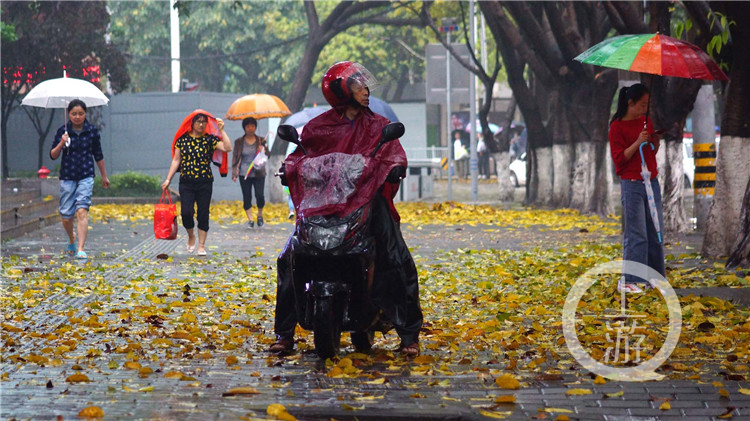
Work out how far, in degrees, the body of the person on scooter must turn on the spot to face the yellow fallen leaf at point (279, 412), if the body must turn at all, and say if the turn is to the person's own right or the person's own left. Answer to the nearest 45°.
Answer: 0° — they already face it

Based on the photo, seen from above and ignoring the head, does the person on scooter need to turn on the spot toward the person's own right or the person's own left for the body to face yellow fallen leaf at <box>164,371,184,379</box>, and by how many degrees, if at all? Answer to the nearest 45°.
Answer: approximately 45° to the person's own right

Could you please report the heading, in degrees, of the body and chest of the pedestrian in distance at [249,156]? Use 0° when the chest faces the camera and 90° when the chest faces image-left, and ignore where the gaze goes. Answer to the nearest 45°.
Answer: approximately 0°

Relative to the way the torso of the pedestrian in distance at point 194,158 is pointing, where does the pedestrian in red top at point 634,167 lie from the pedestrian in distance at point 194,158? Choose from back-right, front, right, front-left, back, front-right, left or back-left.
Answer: front-left

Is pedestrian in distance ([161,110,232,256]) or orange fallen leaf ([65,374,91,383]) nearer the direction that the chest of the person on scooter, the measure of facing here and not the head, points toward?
the orange fallen leaf

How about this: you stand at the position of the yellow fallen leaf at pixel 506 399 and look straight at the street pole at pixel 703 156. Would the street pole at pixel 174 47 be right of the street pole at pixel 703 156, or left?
left

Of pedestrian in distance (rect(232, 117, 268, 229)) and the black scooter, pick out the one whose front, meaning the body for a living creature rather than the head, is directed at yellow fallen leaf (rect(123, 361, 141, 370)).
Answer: the pedestrian in distance
